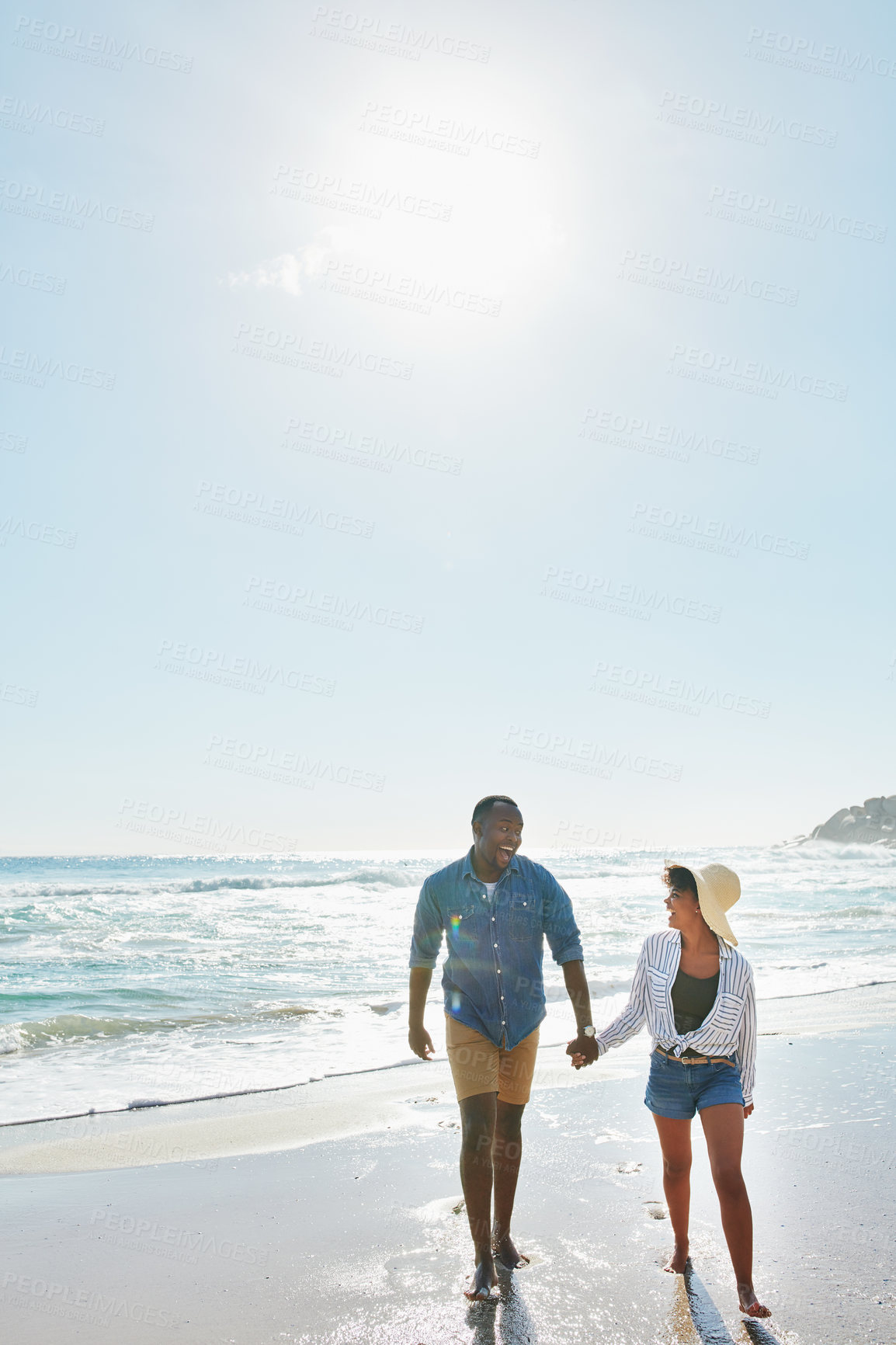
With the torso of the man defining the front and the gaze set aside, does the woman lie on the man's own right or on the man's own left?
on the man's own left

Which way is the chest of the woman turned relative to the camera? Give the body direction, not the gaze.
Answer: toward the camera

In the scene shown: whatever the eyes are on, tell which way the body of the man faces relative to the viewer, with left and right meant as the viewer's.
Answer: facing the viewer

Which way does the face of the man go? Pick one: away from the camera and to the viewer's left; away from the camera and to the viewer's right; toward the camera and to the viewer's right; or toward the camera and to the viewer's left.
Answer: toward the camera and to the viewer's right

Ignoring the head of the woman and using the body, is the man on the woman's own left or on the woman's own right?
on the woman's own right

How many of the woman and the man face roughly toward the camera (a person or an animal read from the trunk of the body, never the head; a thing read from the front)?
2
